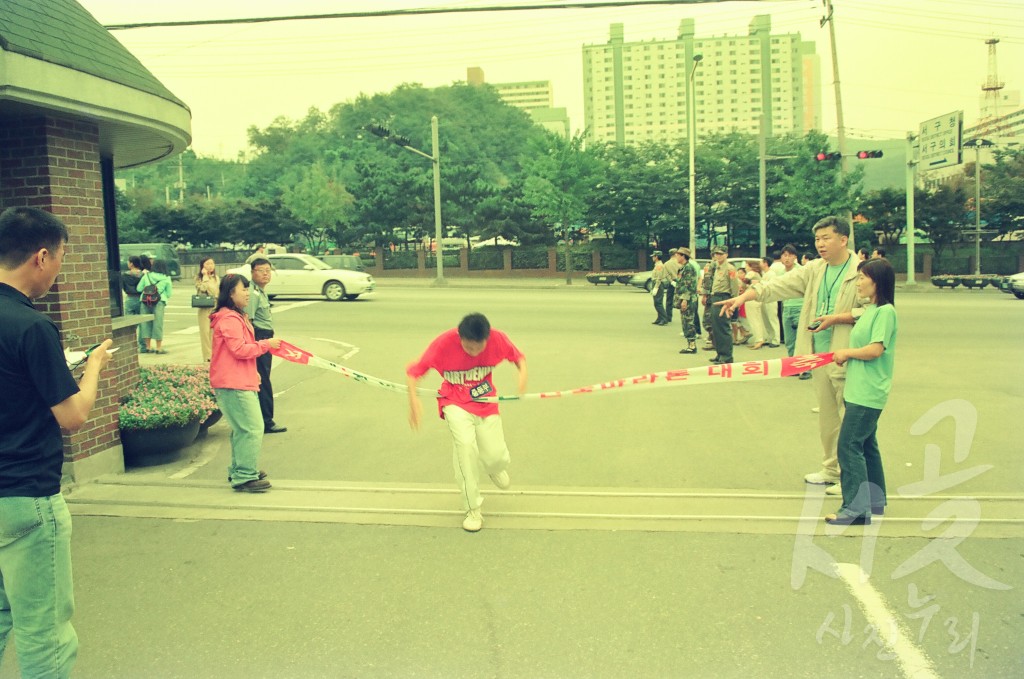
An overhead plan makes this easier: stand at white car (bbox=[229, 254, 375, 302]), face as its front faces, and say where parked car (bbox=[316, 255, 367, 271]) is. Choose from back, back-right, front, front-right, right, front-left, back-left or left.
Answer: left

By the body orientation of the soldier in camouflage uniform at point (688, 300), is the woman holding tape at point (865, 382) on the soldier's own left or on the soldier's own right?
on the soldier's own left

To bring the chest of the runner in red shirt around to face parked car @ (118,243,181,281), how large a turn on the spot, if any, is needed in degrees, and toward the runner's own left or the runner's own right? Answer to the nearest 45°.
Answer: approximately 180°

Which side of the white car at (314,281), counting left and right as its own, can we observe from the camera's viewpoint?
right

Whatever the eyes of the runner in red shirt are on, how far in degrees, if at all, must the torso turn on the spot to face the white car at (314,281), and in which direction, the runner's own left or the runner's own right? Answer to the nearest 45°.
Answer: approximately 180°

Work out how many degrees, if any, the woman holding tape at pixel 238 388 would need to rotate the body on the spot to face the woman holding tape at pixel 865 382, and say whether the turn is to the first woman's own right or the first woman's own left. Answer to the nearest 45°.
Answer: approximately 45° to the first woman's own right

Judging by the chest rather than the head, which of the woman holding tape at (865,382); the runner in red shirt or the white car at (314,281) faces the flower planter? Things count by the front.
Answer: the woman holding tape

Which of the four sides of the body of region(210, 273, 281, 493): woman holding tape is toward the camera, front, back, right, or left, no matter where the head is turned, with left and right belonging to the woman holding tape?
right

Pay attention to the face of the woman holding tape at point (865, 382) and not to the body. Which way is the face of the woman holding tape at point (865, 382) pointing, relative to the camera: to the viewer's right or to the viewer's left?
to the viewer's left

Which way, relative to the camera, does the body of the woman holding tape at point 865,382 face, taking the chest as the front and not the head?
to the viewer's left

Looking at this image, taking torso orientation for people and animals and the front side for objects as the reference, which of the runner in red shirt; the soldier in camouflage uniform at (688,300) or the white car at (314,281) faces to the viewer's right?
the white car
